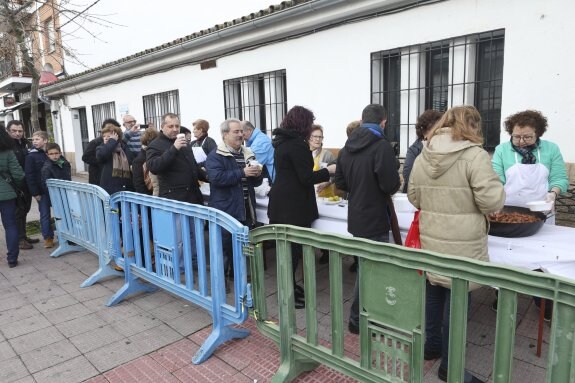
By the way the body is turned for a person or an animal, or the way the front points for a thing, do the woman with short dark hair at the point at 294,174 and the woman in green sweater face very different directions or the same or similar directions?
very different directions

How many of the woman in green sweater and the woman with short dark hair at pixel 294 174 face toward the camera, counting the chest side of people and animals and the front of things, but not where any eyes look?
1

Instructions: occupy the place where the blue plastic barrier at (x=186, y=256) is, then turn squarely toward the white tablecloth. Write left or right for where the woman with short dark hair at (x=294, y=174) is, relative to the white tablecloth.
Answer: left

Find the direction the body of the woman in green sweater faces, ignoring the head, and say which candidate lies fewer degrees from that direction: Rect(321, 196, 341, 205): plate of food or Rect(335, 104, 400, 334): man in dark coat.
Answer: the man in dark coat

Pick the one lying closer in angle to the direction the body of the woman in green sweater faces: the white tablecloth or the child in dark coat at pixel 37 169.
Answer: the white tablecloth

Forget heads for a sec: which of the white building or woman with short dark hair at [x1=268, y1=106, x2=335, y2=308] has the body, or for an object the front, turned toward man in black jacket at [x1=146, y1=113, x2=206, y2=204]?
the white building

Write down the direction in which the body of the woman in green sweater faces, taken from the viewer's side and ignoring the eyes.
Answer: toward the camera

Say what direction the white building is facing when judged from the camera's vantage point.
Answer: facing the viewer and to the left of the viewer

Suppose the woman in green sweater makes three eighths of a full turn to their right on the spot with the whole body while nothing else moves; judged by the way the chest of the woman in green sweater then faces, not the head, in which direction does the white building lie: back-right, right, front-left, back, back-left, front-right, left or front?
front

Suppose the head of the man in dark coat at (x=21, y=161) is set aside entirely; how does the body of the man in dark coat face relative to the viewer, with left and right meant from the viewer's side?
facing the viewer and to the right of the viewer

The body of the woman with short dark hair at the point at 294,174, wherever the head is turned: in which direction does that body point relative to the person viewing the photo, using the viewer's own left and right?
facing away from the viewer and to the right of the viewer

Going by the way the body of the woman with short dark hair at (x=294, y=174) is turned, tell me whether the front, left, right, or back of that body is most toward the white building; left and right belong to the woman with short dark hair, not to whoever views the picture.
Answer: front

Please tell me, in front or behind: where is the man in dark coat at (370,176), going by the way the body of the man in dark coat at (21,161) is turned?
in front

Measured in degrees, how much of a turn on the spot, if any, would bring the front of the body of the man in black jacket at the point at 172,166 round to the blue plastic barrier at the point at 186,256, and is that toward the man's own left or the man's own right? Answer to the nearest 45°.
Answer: approximately 45° to the man's own right

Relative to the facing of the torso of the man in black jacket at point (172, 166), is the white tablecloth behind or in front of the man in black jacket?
in front
